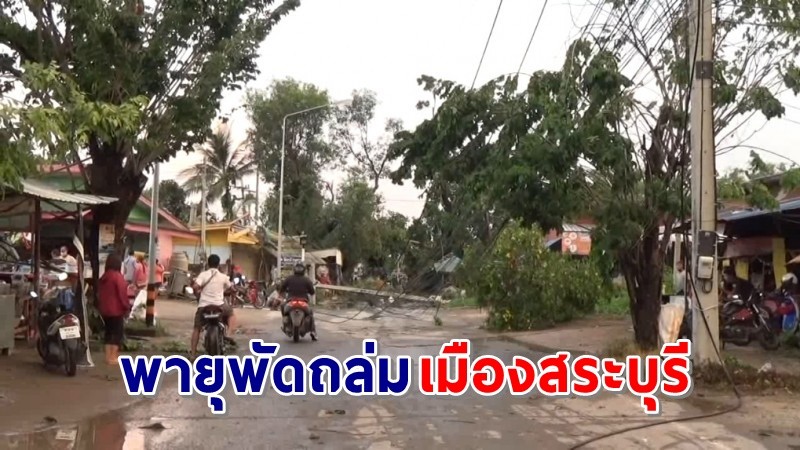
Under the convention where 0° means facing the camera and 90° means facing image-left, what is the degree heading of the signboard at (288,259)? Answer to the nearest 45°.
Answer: approximately 0°

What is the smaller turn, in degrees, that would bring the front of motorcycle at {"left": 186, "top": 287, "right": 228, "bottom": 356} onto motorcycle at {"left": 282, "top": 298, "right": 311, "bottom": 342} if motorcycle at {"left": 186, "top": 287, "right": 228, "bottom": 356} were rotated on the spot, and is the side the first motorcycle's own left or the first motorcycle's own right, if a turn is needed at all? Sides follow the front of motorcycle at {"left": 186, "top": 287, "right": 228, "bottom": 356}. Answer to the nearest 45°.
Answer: approximately 45° to the first motorcycle's own right

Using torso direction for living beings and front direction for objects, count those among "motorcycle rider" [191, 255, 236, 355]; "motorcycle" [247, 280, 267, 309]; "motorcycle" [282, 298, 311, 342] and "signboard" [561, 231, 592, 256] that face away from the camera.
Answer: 2

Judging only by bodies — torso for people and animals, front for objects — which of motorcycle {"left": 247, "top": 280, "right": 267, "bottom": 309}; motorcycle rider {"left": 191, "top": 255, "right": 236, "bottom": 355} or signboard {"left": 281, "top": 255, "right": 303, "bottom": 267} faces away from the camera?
the motorcycle rider

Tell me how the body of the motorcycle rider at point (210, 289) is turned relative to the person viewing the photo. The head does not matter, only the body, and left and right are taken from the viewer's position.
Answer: facing away from the viewer

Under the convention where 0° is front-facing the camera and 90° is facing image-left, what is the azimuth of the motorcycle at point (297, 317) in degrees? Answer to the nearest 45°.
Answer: approximately 180°

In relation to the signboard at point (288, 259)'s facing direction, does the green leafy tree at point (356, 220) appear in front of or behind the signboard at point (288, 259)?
behind

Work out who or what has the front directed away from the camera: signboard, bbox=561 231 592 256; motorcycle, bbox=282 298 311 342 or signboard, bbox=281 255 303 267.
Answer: the motorcycle

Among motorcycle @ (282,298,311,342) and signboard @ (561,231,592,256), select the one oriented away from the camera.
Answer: the motorcycle

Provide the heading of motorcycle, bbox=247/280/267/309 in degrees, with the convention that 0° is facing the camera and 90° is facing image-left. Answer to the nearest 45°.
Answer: approximately 315°

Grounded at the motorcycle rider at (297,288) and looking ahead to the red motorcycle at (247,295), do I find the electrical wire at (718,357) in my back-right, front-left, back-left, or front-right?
back-right

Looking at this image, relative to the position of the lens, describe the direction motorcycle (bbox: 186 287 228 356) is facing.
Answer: facing away from the viewer

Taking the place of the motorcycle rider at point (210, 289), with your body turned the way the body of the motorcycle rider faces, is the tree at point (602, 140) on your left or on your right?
on your right

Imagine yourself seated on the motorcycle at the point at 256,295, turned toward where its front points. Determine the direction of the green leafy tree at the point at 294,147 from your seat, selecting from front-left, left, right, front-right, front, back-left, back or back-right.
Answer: back-left
